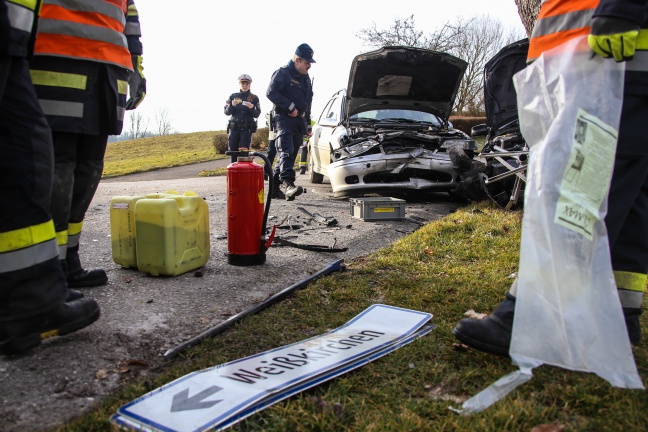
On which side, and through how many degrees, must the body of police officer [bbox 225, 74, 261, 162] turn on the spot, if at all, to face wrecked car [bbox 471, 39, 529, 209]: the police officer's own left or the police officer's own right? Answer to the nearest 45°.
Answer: approximately 45° to the police officer's own left

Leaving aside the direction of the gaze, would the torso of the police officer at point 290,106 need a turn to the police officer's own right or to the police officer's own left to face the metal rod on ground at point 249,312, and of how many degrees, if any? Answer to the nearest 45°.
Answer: approximately 45° to the police officer's own right

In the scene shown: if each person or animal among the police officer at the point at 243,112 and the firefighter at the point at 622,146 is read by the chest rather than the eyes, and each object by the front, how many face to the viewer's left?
1

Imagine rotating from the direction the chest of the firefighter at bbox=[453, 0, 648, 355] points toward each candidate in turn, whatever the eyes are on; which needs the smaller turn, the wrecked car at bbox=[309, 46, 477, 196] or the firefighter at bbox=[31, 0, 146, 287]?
the firefighter

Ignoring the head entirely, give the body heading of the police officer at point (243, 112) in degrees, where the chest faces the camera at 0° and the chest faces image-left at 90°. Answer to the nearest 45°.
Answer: approximately 0°

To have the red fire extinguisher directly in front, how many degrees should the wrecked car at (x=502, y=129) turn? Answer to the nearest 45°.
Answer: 0° — it already faces it

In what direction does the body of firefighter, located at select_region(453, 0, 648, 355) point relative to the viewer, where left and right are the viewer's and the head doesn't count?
facing to the left of the viewer

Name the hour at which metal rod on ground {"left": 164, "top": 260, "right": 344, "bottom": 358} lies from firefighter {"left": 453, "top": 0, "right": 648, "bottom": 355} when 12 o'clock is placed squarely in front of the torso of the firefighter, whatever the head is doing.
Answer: The metal rod on ground is roughly at 12 o'clock from the firefighter.
